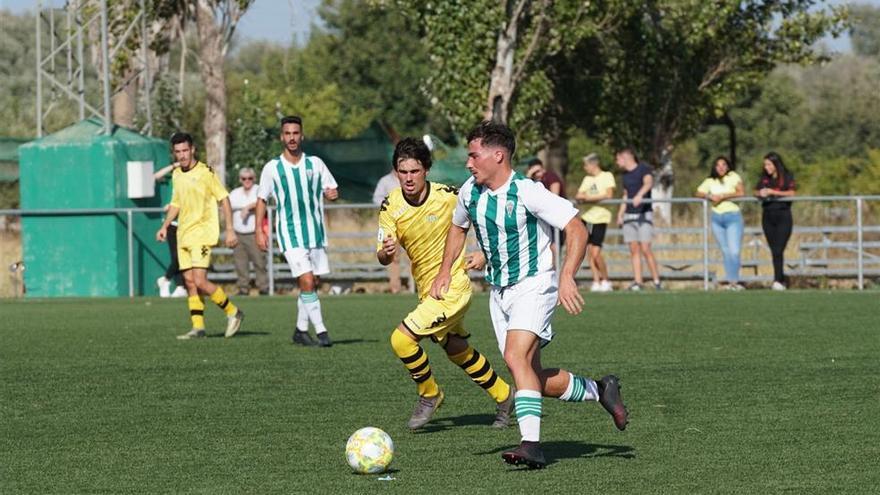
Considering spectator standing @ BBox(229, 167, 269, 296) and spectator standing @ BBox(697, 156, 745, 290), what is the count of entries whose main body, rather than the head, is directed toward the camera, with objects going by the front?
2

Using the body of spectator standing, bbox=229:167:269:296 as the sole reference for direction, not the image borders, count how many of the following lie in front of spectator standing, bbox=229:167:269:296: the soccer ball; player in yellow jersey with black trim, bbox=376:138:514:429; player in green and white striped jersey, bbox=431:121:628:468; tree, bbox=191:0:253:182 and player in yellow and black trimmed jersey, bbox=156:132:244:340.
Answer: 4

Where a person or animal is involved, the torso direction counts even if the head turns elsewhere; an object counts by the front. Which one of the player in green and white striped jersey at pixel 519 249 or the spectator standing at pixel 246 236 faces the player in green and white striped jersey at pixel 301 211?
the spectator standing

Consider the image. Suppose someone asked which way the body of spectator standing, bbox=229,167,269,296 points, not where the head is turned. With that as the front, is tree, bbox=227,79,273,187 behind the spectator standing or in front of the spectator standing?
behind

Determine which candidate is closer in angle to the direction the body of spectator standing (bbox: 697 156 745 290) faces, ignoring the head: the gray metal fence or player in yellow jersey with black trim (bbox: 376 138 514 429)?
the player in yellow jersey with black trim

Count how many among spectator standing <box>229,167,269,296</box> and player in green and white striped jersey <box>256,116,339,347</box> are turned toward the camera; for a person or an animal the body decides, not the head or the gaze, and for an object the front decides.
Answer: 2
